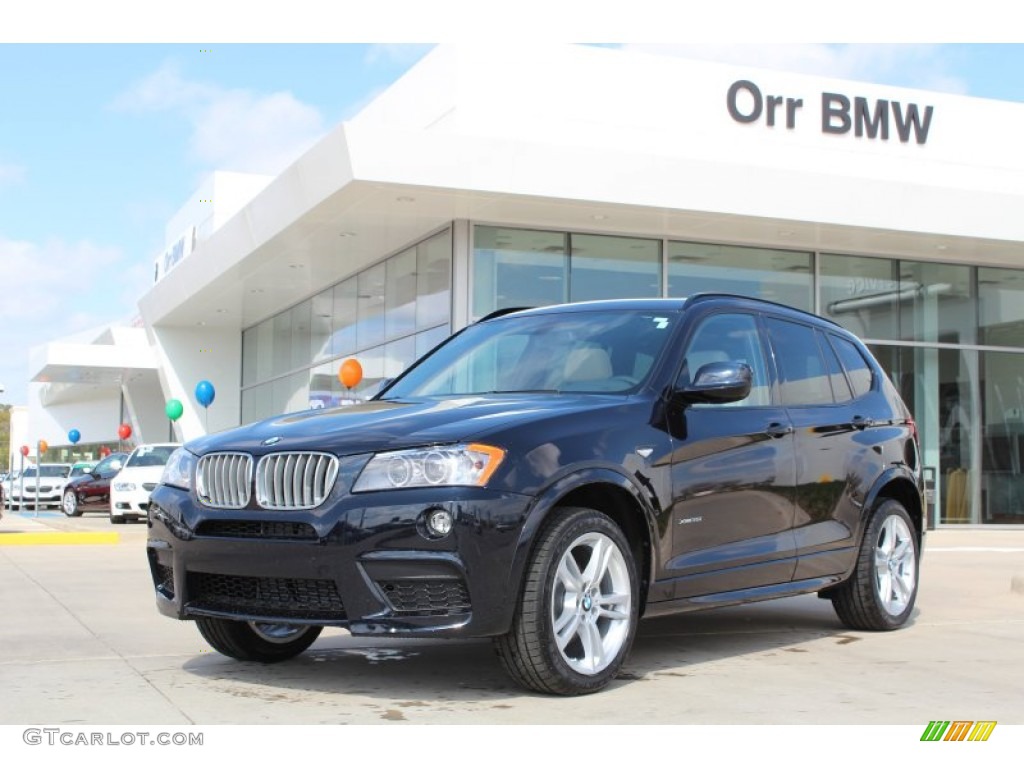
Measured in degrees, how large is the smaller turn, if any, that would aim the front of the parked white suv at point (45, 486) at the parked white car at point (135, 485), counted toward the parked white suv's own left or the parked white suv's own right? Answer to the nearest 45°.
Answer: approximately 45° to the parked white suv's own left

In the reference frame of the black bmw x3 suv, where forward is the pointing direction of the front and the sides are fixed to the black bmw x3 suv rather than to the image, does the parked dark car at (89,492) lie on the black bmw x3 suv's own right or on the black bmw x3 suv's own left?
on the black bmw x3 suv's own right

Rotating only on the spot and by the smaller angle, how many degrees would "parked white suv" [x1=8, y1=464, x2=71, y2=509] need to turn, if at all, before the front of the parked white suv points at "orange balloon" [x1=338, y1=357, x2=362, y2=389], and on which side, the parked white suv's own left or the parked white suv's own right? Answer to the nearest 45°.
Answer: approximately 45° to the parked white suv's own left

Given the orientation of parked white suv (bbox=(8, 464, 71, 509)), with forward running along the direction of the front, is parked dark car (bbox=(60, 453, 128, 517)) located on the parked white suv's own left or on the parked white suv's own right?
on the parked white suv's own left

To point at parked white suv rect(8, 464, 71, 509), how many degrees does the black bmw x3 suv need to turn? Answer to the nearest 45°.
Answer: approximately 90° to its right

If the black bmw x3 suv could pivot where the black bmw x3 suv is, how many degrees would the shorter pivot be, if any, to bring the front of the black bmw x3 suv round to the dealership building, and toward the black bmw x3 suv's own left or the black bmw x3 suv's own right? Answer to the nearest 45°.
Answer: approximately 135° to the black bmw x3 suv's own right

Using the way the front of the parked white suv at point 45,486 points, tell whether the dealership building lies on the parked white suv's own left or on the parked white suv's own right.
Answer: on the parked white suv's own left

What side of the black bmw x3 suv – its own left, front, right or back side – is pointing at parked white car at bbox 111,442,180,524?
right

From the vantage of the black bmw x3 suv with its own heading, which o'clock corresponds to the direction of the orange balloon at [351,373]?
The orange balloon is roughly at 4 o'clock from the black bmw x3 suv.
